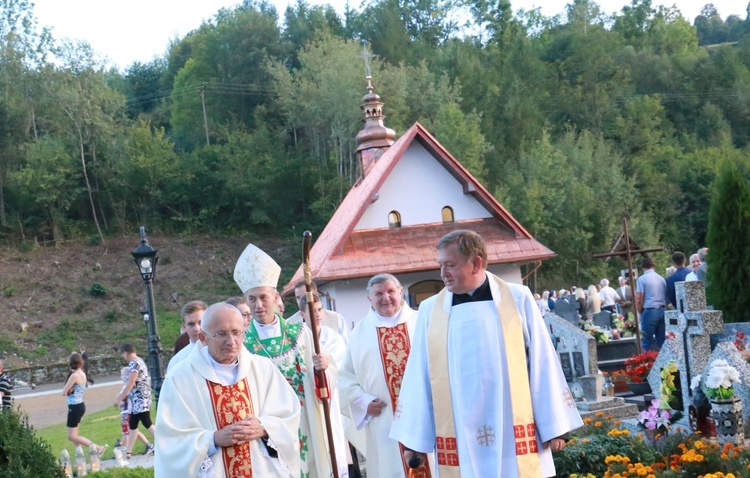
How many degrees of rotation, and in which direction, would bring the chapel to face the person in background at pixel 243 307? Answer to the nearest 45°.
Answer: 0° — it already faces them

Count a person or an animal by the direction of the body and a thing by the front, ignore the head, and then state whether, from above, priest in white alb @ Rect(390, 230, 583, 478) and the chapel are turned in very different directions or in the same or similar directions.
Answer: same or similar directions

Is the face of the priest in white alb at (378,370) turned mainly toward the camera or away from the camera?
toward the camera

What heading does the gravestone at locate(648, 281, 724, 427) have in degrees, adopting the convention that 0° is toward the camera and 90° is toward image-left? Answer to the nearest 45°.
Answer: approximately 45°

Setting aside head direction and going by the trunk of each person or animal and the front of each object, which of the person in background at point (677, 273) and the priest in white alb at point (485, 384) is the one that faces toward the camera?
the priest in white alb

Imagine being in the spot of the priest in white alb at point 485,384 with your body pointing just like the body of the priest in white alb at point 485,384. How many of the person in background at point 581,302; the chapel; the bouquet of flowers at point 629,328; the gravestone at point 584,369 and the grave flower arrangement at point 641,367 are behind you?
5

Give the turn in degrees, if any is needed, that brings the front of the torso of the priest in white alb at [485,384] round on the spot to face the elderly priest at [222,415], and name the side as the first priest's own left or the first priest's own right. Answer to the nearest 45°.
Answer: approximately 90° to the first priest's own right

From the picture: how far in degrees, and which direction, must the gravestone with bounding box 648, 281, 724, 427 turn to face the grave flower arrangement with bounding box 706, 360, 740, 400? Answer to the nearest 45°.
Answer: approximately 45° to its left

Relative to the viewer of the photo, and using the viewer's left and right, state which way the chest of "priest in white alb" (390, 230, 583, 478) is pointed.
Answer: facing the viewer

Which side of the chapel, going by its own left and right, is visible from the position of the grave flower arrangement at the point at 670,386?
front

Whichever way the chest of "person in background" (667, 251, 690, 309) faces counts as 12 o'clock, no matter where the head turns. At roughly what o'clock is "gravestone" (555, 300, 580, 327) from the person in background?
The gravestone is roughly at 11 o'clock from the person in background.

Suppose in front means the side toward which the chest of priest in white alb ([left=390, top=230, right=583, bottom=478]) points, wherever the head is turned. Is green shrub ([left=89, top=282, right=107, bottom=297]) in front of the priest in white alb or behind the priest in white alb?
behind
